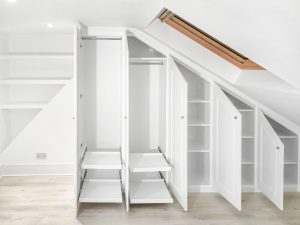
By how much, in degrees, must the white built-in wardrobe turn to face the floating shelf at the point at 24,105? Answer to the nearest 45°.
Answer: approximately 90° to its right

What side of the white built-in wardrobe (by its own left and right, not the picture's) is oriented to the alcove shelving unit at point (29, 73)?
right

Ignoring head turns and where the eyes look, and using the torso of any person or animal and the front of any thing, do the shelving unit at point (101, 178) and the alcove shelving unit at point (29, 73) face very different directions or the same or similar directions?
same or similar directions

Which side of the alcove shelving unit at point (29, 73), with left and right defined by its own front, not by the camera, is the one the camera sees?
front

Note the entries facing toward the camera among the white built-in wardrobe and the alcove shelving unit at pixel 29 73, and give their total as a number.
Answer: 2

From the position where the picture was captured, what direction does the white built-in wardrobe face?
facing the viewer

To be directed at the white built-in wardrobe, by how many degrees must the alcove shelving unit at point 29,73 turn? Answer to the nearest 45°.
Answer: approximately 45° to its left
